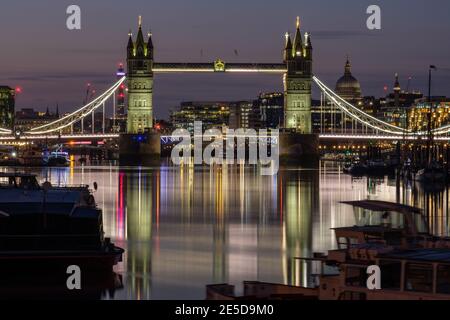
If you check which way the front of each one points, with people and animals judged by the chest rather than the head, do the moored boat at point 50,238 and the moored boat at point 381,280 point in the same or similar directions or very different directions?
very different directions

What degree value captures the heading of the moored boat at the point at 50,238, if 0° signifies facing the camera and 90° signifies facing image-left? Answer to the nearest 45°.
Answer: approximately 270°

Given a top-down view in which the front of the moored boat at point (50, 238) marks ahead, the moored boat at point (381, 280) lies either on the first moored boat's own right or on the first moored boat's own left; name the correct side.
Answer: on the first moored boat's own right

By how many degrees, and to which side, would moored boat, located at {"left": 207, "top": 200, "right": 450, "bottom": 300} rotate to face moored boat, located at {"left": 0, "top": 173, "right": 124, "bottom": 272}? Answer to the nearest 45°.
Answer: approximately 45° to its right

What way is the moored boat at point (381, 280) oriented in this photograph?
to the viewer's left

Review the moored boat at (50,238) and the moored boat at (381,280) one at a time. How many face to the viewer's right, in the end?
1
